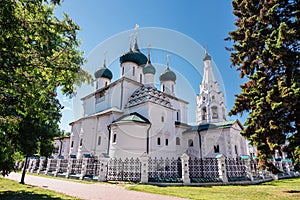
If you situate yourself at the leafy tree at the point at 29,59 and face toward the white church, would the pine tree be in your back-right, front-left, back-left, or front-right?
front-right

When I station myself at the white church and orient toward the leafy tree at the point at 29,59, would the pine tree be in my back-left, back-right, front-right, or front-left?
front-left

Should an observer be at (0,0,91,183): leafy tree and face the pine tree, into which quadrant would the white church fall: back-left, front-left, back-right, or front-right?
front-left

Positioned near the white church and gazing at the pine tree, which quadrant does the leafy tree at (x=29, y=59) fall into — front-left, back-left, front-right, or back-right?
front-right

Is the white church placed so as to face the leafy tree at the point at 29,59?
no
